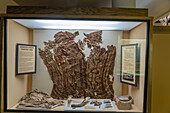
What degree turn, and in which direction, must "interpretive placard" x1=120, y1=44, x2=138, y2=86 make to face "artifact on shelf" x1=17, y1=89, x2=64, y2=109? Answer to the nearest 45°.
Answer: approximately 45° to its right

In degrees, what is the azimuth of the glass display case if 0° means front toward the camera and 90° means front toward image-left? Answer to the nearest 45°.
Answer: approximately 0°
